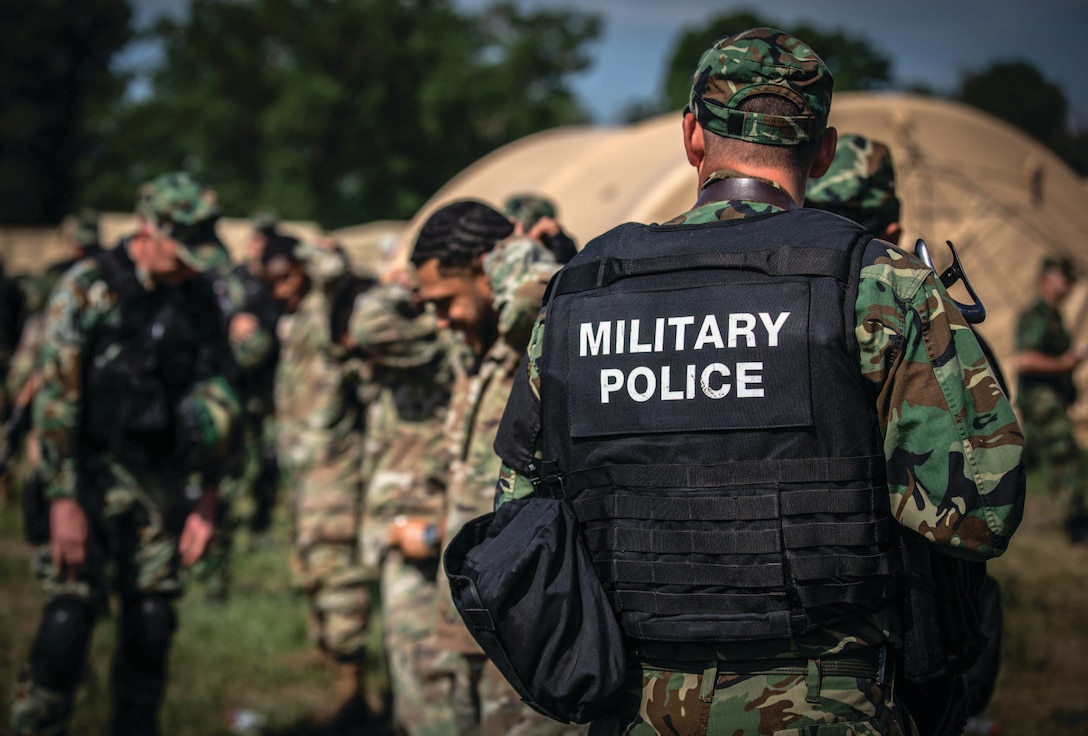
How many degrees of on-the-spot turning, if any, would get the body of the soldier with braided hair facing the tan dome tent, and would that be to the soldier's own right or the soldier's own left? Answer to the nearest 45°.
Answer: approximately 180°

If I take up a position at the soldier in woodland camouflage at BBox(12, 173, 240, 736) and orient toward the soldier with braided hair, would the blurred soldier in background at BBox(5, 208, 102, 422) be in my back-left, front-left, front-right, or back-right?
back-left

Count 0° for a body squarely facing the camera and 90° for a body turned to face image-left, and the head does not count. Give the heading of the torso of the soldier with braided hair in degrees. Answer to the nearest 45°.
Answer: approximately 45°

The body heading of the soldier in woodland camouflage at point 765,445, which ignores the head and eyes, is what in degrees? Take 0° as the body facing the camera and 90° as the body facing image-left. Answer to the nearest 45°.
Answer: approximately 180°

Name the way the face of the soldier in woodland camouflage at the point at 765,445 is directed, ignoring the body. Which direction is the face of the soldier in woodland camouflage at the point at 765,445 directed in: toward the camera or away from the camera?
away from the camera

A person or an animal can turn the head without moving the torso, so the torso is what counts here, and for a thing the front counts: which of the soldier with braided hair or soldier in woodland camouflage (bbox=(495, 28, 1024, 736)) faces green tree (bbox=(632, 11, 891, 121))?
the soldier in woodland camouflage

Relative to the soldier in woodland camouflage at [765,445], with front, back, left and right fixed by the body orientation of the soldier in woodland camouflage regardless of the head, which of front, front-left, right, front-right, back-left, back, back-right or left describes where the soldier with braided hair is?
front-left

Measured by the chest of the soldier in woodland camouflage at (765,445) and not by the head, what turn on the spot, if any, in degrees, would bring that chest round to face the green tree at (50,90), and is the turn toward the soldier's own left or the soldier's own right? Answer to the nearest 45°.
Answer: approximately 45° to the soldier's own left

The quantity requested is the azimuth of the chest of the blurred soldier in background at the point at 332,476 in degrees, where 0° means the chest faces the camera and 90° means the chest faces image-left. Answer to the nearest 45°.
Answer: approximately 45°

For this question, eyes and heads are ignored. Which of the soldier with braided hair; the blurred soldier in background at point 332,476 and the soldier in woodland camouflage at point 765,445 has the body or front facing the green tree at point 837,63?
the soldier in woodland camouflage
